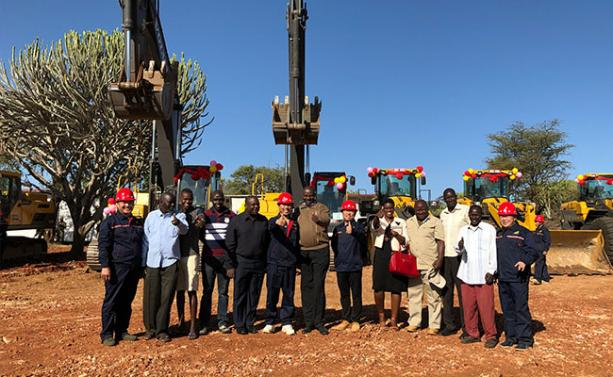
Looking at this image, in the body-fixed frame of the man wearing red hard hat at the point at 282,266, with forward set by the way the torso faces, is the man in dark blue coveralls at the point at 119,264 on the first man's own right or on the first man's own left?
on the first man's own right

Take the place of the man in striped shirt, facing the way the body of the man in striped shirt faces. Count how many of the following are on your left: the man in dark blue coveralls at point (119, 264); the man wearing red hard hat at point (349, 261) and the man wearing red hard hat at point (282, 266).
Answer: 2

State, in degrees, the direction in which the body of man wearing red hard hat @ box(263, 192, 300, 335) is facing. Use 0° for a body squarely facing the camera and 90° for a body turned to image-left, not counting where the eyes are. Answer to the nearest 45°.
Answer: approximately 0°

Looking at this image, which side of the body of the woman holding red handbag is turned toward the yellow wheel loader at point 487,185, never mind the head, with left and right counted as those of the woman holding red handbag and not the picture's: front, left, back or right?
back

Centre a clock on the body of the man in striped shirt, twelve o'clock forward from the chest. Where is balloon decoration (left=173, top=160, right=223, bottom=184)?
The balloon decoration is roughly at 6 o'clock from the man in striped shirt.

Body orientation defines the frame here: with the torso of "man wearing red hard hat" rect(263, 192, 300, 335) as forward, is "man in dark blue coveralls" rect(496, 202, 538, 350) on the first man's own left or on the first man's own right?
on the first man's own left

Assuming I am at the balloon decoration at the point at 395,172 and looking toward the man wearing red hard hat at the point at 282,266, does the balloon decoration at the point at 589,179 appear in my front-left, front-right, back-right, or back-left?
back-left

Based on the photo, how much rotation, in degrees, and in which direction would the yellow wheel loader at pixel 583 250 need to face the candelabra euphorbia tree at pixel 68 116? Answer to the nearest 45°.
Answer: approximately 45° to its right

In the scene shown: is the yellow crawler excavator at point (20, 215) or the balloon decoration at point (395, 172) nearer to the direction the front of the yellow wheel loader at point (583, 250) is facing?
the yellow crawler excavator

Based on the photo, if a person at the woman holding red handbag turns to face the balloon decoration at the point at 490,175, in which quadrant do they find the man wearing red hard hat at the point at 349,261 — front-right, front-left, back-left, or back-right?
back-left
